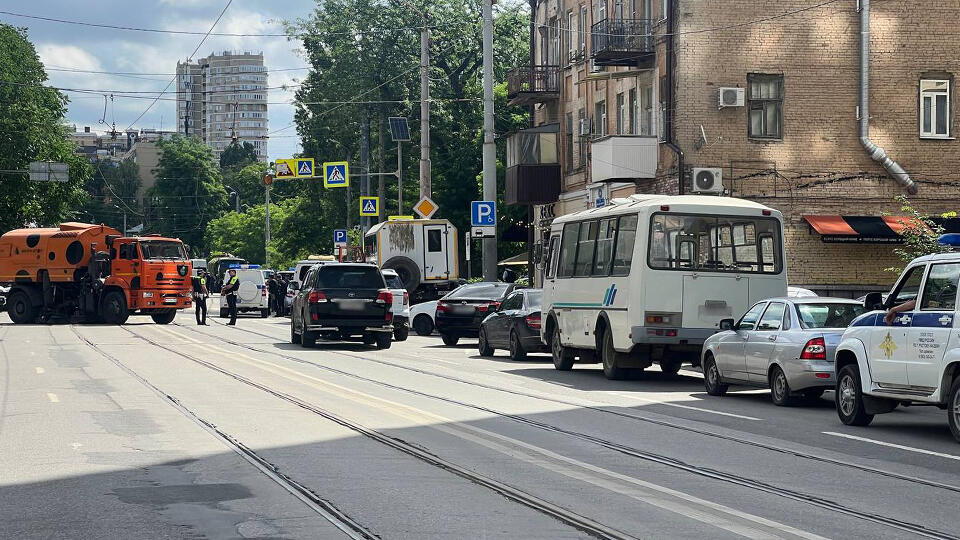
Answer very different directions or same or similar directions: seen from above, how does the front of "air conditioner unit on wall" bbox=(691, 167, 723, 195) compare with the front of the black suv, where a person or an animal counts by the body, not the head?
very different directions

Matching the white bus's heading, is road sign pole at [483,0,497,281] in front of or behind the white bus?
in front

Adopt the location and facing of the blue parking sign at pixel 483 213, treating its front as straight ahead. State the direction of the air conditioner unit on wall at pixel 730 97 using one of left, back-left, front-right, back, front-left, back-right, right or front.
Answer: left

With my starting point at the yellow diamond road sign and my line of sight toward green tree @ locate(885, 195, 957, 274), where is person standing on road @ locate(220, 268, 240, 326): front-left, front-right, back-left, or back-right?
back-right

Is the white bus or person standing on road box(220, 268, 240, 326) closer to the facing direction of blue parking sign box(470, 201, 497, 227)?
the white bus

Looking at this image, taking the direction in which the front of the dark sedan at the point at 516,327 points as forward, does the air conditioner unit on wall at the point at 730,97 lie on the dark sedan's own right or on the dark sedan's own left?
on the dark sedan's own right

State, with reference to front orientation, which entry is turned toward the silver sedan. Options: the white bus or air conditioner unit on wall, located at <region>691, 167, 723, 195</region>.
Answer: the air conditioner unit on wall

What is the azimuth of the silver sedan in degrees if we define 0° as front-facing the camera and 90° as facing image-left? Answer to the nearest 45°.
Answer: approximately 135°

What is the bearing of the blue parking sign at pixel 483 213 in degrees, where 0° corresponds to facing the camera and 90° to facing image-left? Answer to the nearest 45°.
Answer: approximately 0°

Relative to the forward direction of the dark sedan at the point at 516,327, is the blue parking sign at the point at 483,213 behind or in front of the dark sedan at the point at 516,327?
in front

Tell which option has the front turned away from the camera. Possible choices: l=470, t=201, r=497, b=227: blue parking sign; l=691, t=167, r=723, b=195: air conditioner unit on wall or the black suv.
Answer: the black suv
